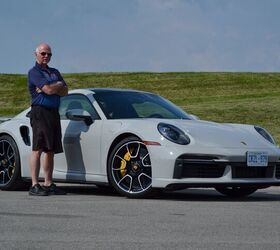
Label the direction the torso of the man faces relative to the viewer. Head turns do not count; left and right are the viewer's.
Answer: facing the viewer and to the right of the viewer
